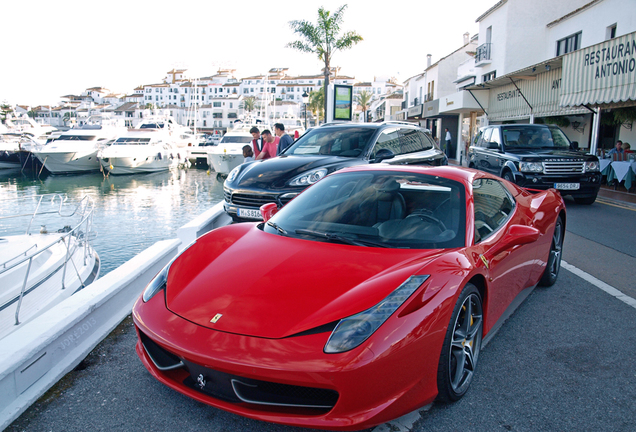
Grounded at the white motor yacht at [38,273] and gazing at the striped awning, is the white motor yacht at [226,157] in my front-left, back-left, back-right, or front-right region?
front-left

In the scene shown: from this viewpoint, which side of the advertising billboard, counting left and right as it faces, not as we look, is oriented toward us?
front

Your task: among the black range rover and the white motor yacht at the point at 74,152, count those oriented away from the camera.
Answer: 0

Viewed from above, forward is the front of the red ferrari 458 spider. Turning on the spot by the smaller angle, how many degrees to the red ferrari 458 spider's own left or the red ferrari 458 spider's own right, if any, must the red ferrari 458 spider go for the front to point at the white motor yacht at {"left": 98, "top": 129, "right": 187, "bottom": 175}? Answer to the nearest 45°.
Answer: approximately 90° to the red ferrari 458 spider's own right

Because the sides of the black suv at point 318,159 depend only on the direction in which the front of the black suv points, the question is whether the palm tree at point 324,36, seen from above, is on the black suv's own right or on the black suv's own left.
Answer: on the black suv's own right

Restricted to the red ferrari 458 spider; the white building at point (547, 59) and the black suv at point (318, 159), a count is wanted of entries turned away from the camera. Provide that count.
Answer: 0

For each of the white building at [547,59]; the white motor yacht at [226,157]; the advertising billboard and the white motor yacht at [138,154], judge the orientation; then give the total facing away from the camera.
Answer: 0

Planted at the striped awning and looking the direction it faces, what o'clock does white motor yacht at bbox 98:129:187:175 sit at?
The white motor yacht is roughly at 2 o'clock from the striped awning.

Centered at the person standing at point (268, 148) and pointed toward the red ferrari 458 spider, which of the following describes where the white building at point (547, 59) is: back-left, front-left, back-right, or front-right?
back-left

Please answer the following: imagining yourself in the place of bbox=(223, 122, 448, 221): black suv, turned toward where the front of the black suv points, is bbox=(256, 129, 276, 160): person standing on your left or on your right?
on your right

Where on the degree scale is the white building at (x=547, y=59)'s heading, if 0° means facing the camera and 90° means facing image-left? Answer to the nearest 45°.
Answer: approximately 45°

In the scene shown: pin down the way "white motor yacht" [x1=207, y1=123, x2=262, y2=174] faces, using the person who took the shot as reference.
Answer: facing the viewer and to the left of the viewer

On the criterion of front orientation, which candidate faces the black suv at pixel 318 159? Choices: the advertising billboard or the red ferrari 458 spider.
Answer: the advertising billboard

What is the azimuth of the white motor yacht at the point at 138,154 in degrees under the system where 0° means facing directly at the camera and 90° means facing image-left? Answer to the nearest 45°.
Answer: approximately 45°

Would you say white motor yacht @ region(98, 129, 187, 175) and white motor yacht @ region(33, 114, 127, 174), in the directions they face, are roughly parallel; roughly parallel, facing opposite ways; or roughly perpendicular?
roughly parallel

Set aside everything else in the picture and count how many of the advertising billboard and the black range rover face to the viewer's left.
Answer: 0
